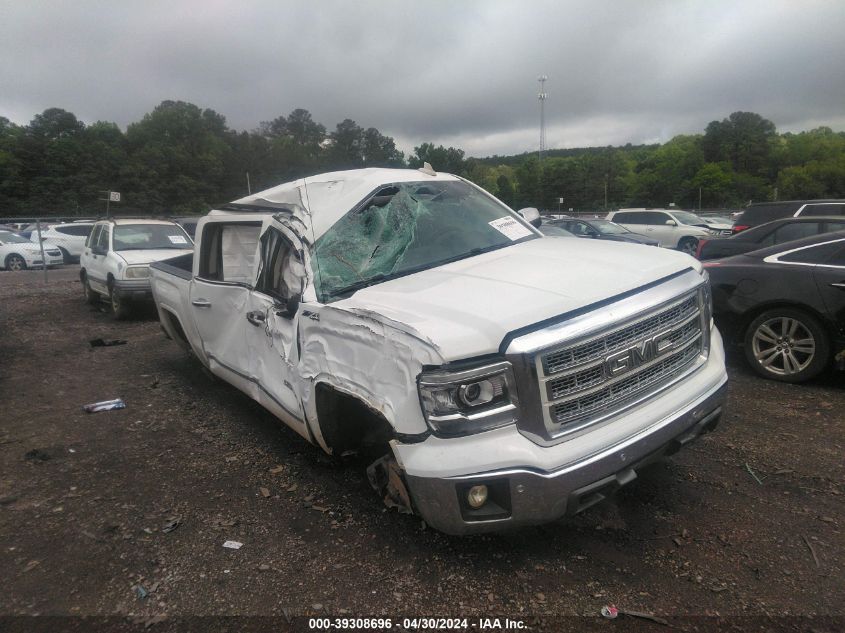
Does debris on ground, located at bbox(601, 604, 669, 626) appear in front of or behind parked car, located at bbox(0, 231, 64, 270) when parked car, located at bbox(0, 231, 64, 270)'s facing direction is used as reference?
in front

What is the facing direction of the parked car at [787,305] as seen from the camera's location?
facing to the right of the viewer

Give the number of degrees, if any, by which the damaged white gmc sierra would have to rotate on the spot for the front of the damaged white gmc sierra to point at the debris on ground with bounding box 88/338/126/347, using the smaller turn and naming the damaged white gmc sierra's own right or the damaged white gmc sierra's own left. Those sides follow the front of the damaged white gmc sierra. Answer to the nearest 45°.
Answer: approximately 180°

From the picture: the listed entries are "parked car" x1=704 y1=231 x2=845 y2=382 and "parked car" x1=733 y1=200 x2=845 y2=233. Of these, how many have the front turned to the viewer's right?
2

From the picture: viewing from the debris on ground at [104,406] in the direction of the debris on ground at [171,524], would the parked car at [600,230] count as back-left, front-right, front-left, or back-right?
back-left

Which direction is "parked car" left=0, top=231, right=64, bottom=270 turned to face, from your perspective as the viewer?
facing the viewer and to the right of the viewer

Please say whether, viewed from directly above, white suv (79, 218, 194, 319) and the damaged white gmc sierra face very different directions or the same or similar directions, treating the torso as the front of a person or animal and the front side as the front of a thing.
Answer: same or similar directions
